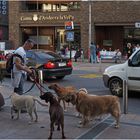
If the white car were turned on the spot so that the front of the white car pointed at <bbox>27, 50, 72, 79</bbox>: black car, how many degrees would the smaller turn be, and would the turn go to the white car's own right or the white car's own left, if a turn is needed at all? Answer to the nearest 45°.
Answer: approximately 45° to the white car's own right

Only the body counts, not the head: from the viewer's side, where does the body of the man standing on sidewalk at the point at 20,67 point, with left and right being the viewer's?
facing to the right of the viewer

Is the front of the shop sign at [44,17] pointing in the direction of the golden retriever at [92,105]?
yes

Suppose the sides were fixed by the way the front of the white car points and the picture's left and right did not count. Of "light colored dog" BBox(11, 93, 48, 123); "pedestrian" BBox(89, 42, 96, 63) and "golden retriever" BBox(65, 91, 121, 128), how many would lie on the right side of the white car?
1

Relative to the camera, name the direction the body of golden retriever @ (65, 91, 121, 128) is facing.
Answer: to the viewer's left

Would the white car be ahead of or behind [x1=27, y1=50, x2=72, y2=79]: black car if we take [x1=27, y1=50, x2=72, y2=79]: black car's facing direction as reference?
behind

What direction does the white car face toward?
to the viewer's left

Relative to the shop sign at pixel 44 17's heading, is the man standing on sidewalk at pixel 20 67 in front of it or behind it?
in front

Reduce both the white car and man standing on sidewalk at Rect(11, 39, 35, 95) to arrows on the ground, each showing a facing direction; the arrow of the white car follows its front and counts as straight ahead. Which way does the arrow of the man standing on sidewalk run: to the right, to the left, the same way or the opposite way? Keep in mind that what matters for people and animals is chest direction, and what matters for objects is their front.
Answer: the opposite way
